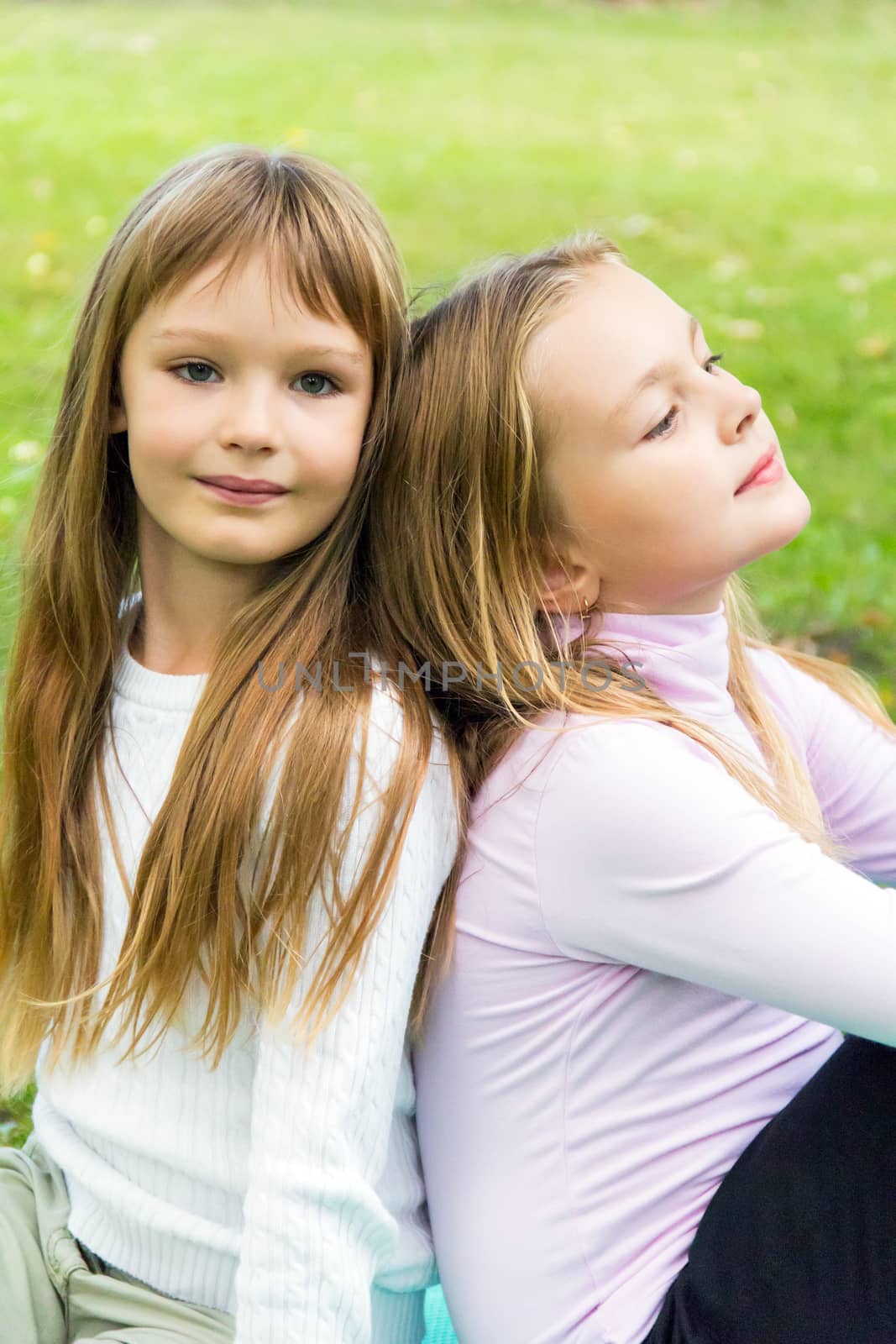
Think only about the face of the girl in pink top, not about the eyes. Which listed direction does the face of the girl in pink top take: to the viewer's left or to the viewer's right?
to the viewer's right

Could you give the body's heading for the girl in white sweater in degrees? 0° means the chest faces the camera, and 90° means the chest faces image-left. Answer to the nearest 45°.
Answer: approximately 45°
